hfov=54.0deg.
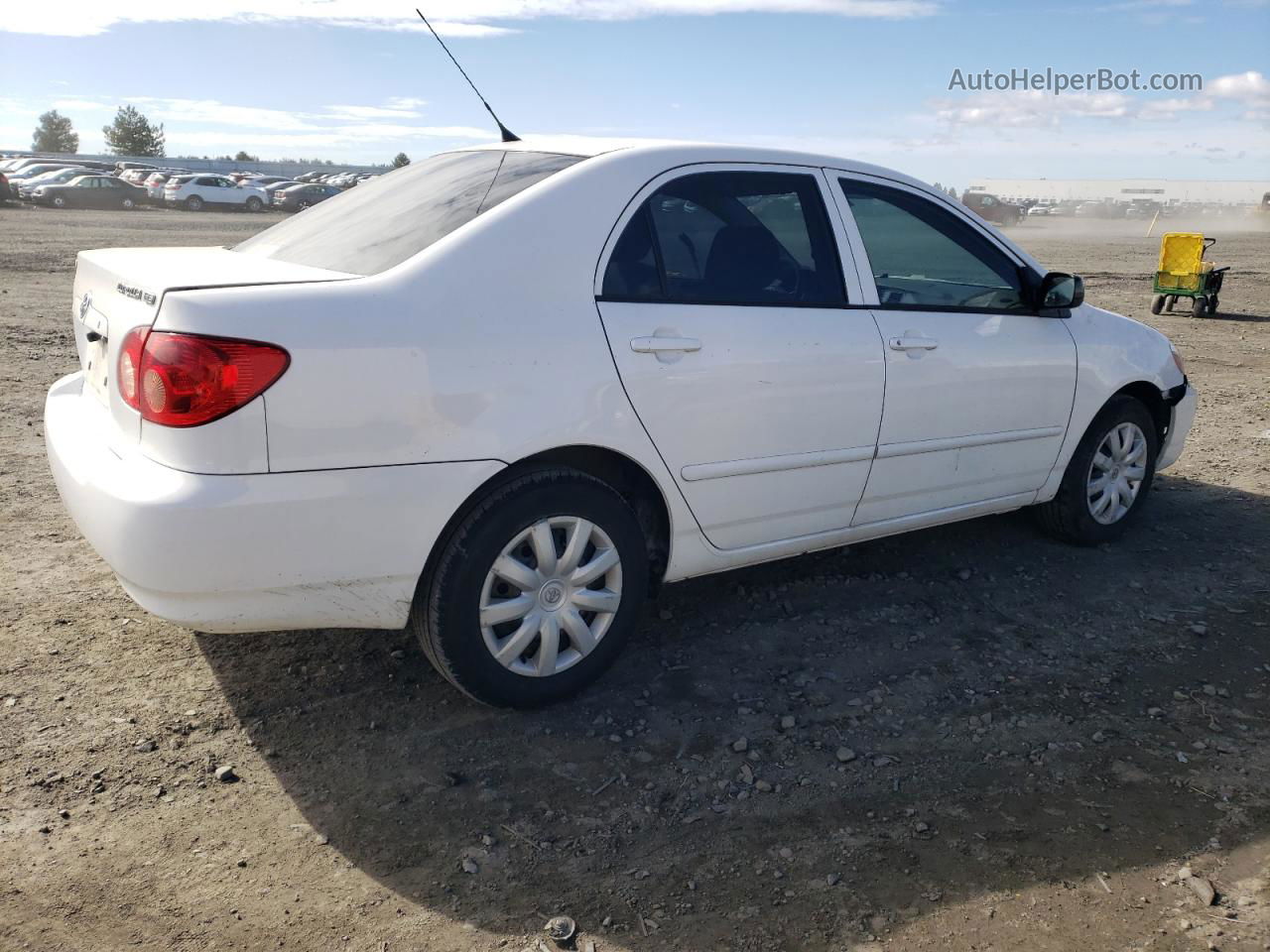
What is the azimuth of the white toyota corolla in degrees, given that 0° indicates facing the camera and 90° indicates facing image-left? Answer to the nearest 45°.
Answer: approximately 225°

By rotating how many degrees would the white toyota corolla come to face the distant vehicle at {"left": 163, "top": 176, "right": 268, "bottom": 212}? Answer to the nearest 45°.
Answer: approximately 45° to its left

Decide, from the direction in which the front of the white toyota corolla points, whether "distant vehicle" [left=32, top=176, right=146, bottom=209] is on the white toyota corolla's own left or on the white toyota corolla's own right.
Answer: on the white toyota corolla's own left

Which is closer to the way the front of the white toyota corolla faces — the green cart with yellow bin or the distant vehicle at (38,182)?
the green cart with yellow bin

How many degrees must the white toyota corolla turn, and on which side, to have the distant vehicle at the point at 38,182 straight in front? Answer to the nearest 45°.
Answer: approximately 90° to its left

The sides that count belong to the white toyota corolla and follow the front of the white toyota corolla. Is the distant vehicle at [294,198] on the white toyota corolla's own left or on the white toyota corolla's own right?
on the white toyota corolla's own left
